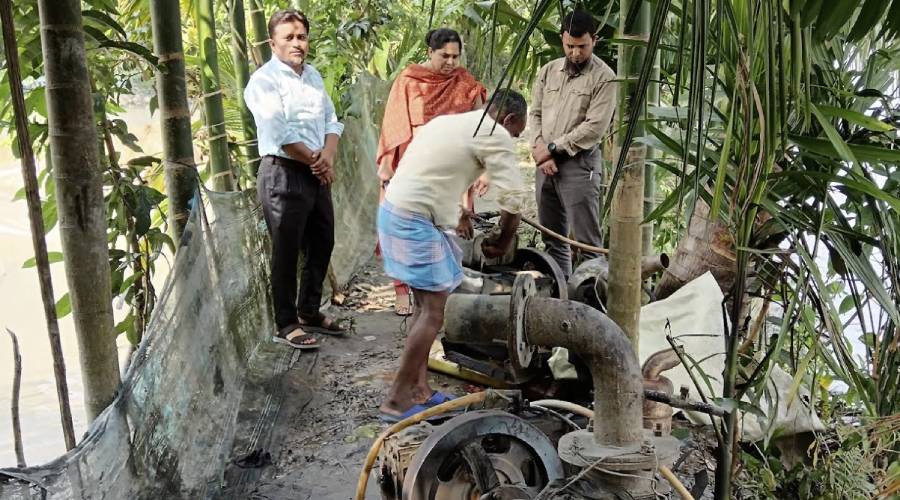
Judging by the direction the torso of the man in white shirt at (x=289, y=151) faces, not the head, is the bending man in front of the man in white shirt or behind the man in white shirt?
in front

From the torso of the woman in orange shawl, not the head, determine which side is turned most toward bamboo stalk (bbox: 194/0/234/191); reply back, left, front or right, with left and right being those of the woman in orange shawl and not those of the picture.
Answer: right

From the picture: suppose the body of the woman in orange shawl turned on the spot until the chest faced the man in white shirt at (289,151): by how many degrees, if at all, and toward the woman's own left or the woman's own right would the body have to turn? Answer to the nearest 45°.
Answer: approximately 90° to the woman's own right

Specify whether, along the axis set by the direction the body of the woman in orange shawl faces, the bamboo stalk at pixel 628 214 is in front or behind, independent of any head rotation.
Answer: in front

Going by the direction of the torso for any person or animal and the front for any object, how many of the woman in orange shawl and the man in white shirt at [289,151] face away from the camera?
0

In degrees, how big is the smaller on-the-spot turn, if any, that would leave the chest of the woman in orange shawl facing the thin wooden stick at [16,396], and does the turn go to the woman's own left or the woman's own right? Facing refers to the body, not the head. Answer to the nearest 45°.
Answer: approximately 45° to the woman's own right

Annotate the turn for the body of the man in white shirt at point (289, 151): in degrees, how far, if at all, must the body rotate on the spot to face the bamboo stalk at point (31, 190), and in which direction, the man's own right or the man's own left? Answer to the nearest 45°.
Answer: approximately 45° to the man's own right

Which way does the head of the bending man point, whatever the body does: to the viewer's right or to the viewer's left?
to the viewer's right

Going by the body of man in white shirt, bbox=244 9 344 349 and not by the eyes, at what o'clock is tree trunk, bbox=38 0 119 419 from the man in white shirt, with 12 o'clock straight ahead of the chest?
The tree trunk is roughly at 2 o'clock from the man in white shirt.

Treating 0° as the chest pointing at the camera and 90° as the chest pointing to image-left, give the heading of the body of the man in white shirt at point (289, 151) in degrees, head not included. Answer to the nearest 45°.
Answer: approximately 315°
